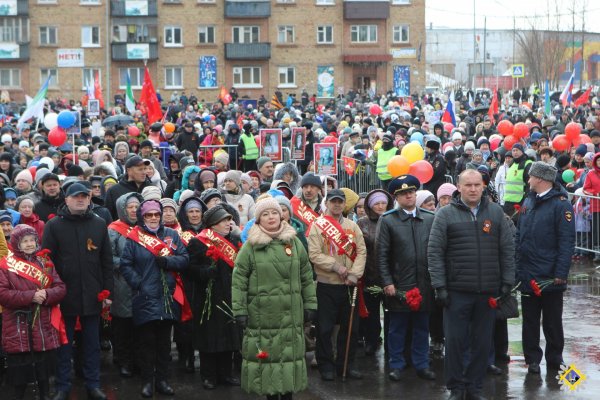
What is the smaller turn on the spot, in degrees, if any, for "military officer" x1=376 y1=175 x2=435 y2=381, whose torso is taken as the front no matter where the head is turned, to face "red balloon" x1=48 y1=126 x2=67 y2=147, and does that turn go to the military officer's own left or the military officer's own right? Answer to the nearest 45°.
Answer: approximately 135° to the military officer's own right

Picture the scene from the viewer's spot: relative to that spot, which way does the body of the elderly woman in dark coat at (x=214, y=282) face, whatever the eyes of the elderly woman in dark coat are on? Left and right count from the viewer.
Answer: facing the viewer and to the right of the viewer

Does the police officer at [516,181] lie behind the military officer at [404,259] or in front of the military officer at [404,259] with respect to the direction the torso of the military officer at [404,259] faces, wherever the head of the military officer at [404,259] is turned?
behind

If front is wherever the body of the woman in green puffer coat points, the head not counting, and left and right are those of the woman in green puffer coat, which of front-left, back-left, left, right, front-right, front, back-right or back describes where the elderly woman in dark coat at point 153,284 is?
back-right

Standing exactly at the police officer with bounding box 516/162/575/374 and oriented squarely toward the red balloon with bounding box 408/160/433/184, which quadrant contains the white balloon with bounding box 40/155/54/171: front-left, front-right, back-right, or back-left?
front-left

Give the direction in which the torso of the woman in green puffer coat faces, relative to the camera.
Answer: toward the camera

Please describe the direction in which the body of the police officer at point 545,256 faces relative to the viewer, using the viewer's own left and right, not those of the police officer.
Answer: facing the viewer and to the left of the viewer

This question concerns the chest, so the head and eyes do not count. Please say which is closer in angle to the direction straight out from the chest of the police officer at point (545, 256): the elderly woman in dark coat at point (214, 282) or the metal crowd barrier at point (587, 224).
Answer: the elderly woman in dark coat

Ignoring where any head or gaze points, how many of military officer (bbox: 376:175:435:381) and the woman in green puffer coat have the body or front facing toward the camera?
2

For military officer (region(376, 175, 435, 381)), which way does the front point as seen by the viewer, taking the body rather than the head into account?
toward the camera

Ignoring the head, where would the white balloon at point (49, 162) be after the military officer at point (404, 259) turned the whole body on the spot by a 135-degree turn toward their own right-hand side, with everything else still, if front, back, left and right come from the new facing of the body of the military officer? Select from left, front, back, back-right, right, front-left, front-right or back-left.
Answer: front

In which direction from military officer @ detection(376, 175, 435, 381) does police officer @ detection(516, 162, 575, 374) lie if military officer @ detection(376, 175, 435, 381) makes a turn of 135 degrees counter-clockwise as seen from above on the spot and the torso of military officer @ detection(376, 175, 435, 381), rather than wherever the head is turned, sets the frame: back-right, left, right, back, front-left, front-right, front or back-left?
front-right

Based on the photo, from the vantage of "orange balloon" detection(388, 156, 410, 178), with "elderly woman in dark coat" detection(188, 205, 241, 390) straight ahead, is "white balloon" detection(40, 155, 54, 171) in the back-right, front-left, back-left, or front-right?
front-right
